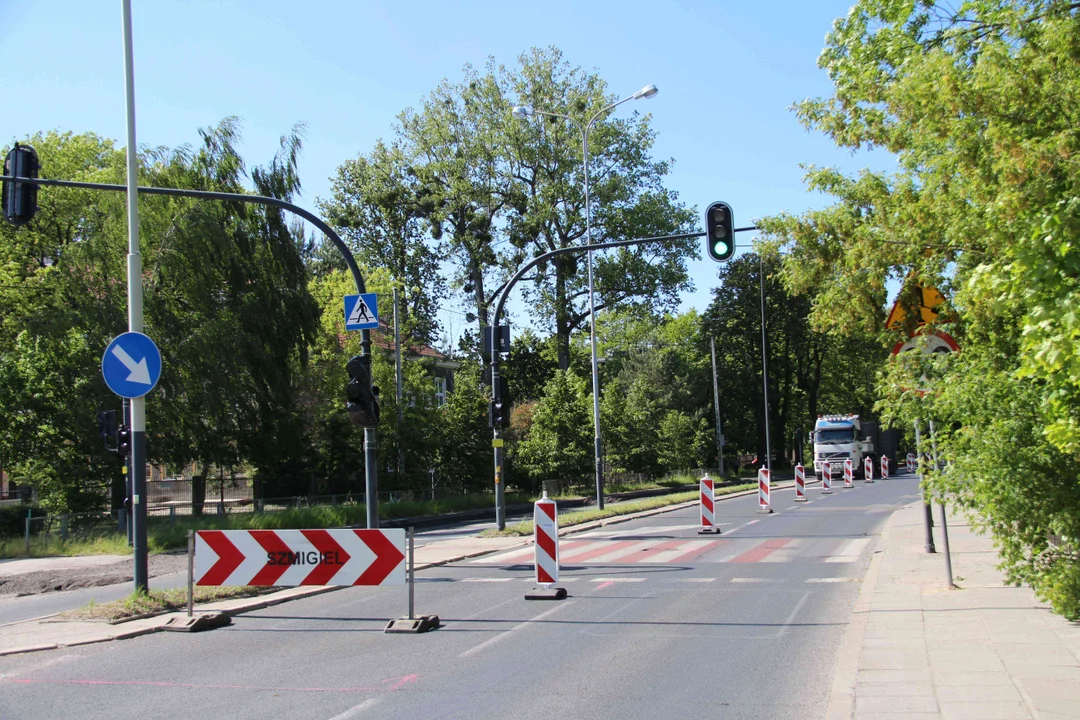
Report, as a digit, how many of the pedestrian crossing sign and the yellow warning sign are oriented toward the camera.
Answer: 2

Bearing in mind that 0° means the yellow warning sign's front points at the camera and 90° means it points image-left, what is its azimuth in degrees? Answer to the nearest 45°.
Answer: approximately 0°

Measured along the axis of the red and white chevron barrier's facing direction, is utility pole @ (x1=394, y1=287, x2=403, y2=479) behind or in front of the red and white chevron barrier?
behind

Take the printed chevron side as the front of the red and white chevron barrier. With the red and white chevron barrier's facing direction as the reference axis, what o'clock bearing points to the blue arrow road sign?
The blue arrow road sign is roughly at 4 o'clock from the red and white chevron barrier.

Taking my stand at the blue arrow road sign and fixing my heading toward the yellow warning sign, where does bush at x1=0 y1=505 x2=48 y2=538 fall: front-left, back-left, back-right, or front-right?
back-left
